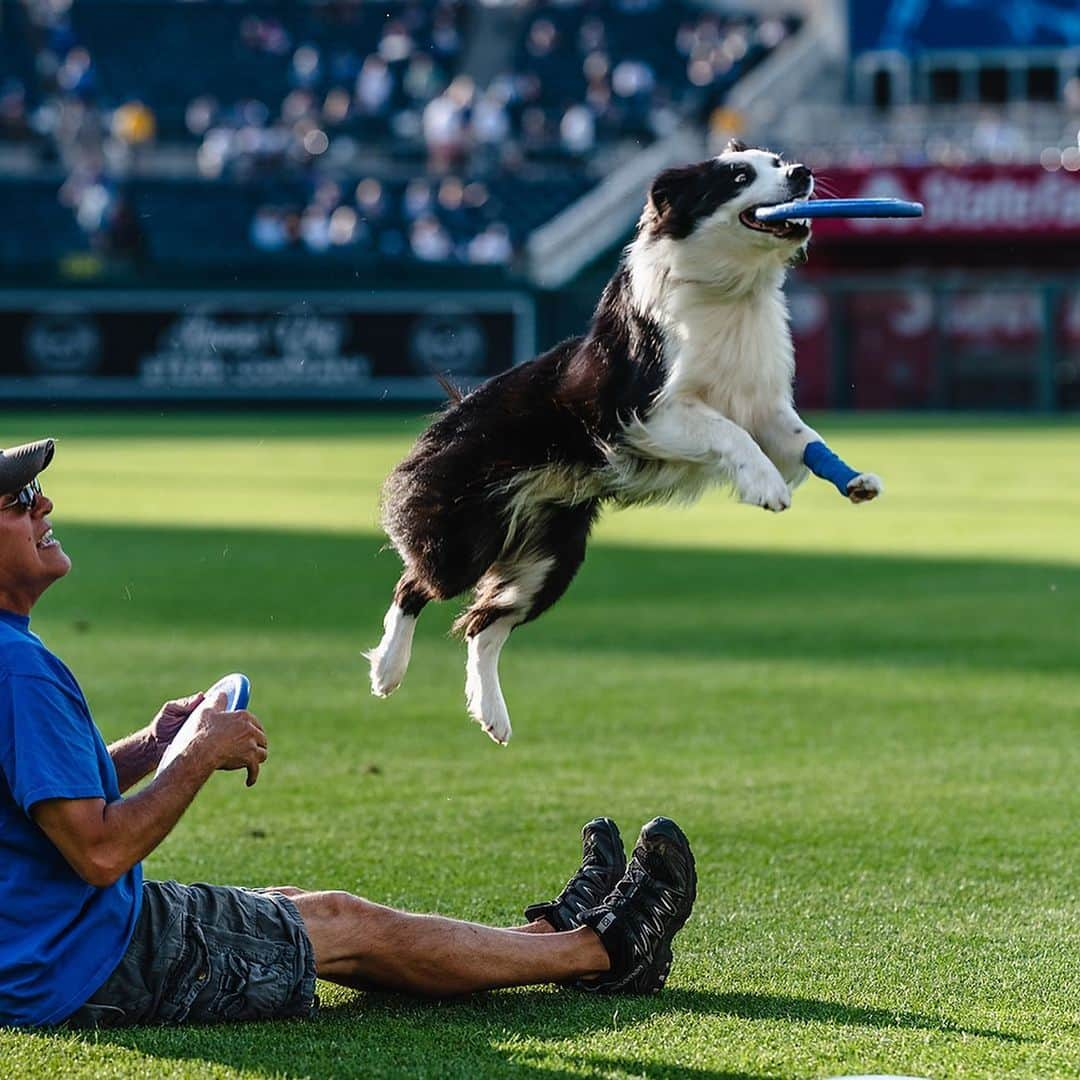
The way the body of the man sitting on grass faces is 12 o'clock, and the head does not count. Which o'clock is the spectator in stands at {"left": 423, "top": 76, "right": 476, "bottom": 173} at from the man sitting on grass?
The spectator in stands is roughly at 9 o'clock from the man sitting on grass.

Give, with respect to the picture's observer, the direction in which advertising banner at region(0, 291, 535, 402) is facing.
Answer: facing the viewer

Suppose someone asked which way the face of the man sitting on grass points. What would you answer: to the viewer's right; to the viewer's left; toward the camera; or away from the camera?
to the viewer's right

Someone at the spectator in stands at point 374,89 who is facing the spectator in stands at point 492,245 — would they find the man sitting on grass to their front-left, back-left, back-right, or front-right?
front-right

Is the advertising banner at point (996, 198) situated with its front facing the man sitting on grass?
yes

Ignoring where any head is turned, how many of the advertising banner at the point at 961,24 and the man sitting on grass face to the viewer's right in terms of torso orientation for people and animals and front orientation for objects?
1

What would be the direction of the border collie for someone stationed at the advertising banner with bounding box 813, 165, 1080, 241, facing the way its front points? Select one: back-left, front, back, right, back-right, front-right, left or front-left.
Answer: front

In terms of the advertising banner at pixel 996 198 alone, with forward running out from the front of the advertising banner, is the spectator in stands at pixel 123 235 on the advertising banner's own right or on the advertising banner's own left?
on the advertising banner's own right

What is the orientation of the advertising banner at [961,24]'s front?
toward the camera

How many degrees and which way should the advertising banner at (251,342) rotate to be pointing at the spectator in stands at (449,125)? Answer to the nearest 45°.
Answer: approximately 135° to its left

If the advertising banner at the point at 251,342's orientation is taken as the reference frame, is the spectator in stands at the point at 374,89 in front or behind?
behind

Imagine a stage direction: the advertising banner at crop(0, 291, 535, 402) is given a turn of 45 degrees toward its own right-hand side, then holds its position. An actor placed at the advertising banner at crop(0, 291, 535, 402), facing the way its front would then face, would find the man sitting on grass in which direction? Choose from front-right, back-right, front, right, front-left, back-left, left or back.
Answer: front-left

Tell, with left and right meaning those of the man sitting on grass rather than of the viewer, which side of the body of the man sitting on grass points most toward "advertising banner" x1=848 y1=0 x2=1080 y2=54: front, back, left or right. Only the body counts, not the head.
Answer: left

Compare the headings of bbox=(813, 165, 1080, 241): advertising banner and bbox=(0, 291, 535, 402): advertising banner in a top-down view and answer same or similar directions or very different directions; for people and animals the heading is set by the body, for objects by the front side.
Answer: same or similar directions

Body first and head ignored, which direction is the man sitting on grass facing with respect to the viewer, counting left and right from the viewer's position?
facing to the right of the viewer

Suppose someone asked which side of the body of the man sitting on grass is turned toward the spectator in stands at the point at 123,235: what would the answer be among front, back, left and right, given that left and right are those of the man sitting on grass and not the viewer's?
left

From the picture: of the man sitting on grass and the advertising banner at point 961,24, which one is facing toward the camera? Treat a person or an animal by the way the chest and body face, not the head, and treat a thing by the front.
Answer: the advertising banner
